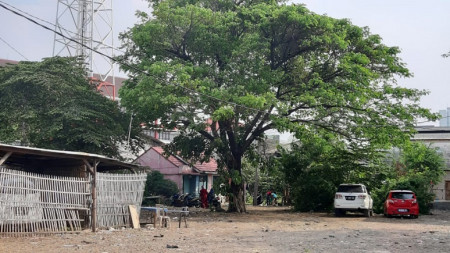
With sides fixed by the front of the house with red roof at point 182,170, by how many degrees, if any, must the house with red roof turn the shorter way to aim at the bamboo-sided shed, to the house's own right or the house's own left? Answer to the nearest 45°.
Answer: approximately 45° to the house's own right

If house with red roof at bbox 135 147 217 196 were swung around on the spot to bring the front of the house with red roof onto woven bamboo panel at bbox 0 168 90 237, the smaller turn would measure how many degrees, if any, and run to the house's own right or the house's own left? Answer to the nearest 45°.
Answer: approximately 45° to the house's own right

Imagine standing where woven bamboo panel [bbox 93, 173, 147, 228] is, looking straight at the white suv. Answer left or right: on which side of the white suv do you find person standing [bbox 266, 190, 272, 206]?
left
